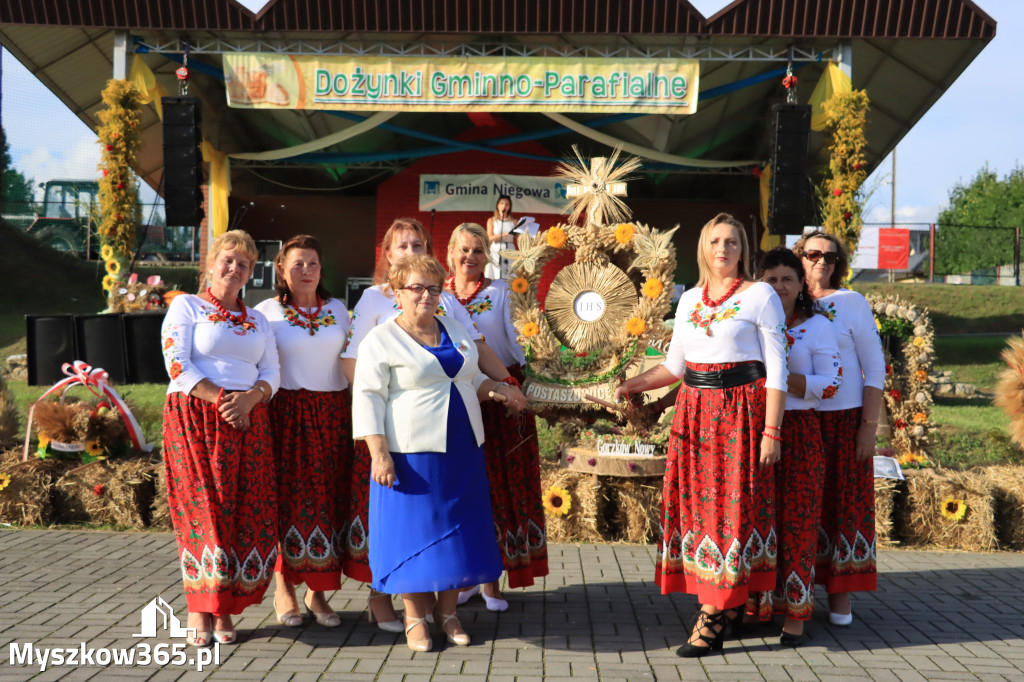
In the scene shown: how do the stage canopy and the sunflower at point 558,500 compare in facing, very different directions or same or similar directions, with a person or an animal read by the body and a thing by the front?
same or similar directions

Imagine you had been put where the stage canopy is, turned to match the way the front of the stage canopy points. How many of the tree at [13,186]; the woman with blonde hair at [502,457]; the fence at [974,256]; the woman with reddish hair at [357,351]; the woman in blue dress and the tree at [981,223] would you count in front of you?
3

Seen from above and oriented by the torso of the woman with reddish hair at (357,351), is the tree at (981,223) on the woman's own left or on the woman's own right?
on the woman's own left

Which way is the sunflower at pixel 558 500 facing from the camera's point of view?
toward the camera

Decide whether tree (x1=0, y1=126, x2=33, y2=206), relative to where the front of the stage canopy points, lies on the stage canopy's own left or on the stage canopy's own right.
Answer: on the stage canopy's own right

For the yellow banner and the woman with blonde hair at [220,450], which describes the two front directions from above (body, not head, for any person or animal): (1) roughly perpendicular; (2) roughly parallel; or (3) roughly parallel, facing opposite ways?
roughly parallel

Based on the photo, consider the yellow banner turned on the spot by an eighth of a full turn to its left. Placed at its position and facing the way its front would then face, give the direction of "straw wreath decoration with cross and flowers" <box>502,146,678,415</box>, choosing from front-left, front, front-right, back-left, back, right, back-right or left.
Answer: front-right

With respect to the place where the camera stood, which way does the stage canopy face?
facing the viewer

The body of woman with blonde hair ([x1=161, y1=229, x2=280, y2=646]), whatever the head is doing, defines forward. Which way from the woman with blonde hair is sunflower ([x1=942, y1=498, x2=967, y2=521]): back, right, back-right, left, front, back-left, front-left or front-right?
left

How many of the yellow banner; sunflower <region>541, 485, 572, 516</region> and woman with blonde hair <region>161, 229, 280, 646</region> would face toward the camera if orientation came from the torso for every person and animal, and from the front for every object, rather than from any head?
3

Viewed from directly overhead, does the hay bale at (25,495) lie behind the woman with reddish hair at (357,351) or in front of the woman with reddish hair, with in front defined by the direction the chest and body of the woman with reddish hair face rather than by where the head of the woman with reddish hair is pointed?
behind

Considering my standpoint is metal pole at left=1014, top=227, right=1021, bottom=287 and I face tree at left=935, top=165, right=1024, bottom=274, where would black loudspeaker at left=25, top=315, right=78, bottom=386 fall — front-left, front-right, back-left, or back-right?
back-left
